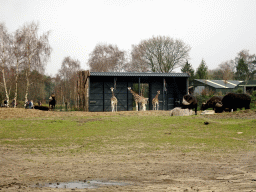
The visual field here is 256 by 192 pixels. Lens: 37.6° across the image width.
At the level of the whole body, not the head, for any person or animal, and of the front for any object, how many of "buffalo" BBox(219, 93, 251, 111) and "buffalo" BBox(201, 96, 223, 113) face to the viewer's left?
2

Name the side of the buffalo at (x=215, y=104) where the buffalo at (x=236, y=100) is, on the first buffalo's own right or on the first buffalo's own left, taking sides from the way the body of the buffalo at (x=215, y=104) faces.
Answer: on the first buffalo's own left

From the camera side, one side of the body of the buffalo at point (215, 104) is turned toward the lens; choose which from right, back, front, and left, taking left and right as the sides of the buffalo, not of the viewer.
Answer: left

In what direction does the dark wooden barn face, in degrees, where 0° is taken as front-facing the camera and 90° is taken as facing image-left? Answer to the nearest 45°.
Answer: approximately 0°

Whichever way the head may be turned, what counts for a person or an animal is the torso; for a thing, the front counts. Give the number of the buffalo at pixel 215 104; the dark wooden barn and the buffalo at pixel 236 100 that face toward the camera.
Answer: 1

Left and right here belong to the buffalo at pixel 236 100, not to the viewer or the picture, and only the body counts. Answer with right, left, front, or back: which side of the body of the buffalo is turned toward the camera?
left

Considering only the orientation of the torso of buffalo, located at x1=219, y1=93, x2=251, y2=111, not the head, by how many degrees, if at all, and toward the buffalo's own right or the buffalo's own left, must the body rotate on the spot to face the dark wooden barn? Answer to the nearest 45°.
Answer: approximately 45° to the buffalo's own right

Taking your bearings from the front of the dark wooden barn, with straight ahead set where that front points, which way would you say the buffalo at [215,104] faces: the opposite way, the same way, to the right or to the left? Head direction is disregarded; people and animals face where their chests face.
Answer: to the right

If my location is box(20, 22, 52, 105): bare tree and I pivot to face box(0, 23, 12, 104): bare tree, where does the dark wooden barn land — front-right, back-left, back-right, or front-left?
back-left

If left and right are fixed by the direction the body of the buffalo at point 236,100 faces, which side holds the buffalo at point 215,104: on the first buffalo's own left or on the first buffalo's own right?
on the first buffalo's own right

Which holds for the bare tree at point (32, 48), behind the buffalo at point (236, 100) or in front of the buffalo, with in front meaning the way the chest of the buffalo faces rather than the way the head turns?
in front

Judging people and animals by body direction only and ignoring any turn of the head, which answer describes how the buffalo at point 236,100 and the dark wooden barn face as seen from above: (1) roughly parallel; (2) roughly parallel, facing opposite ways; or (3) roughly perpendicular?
roughly perpendicular

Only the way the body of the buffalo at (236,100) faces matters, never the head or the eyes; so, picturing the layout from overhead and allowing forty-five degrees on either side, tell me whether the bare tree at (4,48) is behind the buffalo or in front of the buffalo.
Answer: in front
